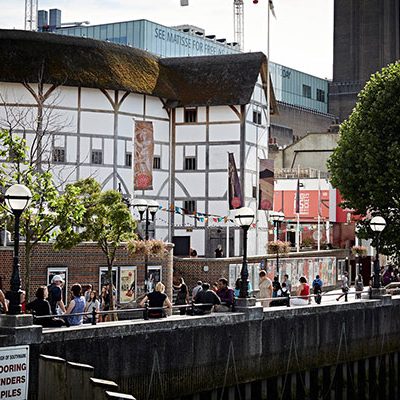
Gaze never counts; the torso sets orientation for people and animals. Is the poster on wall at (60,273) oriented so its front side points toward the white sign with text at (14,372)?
yes

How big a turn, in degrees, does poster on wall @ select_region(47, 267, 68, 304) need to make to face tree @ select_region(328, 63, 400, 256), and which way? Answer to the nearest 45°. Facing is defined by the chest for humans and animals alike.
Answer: approximately 135° to its left

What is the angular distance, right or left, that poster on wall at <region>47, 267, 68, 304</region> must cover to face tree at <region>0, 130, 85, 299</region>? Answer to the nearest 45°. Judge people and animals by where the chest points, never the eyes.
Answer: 0° — it already faces it

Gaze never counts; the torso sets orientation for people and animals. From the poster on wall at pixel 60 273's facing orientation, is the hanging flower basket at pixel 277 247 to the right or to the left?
on its left

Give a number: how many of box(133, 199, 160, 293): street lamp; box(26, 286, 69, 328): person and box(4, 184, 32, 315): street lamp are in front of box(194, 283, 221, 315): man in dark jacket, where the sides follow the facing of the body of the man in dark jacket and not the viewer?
1

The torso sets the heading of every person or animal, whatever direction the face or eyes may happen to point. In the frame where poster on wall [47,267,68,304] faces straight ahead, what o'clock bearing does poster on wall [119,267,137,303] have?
poster on wall [119,267,137,303] is roughly at 8 o'clock from poster on wall [47,267,68,304].
